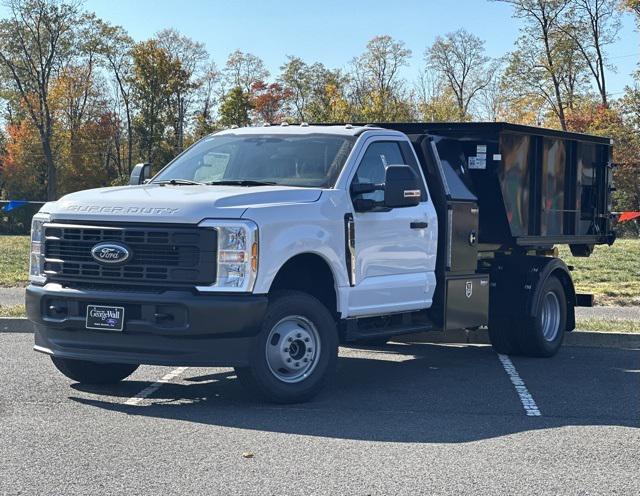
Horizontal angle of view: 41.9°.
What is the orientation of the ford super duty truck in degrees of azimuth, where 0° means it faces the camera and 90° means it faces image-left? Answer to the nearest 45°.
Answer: approximately 45°
